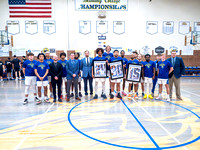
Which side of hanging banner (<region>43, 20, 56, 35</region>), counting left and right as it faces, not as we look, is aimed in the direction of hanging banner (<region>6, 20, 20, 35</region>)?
right

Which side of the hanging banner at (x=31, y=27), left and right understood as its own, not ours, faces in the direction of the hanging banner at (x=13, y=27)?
right

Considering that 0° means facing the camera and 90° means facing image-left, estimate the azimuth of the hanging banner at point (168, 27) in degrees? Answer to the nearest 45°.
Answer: approximately 0°

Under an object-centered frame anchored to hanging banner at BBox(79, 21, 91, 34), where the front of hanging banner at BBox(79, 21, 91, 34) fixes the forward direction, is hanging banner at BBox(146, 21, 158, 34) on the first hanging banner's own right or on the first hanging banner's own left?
on the first hanging banner's own left

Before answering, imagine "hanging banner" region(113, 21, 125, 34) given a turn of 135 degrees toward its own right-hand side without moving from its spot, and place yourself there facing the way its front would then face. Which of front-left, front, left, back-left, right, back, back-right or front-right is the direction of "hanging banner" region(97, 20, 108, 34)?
front-left
